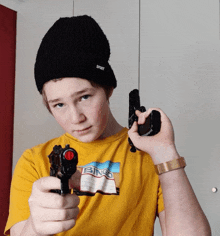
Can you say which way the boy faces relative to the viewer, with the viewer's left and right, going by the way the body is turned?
facing the viewer
